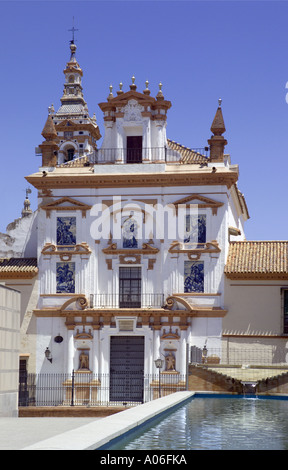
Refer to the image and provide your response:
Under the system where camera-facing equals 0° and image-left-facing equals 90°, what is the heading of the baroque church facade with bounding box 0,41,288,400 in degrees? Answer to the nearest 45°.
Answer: approximately 0°
